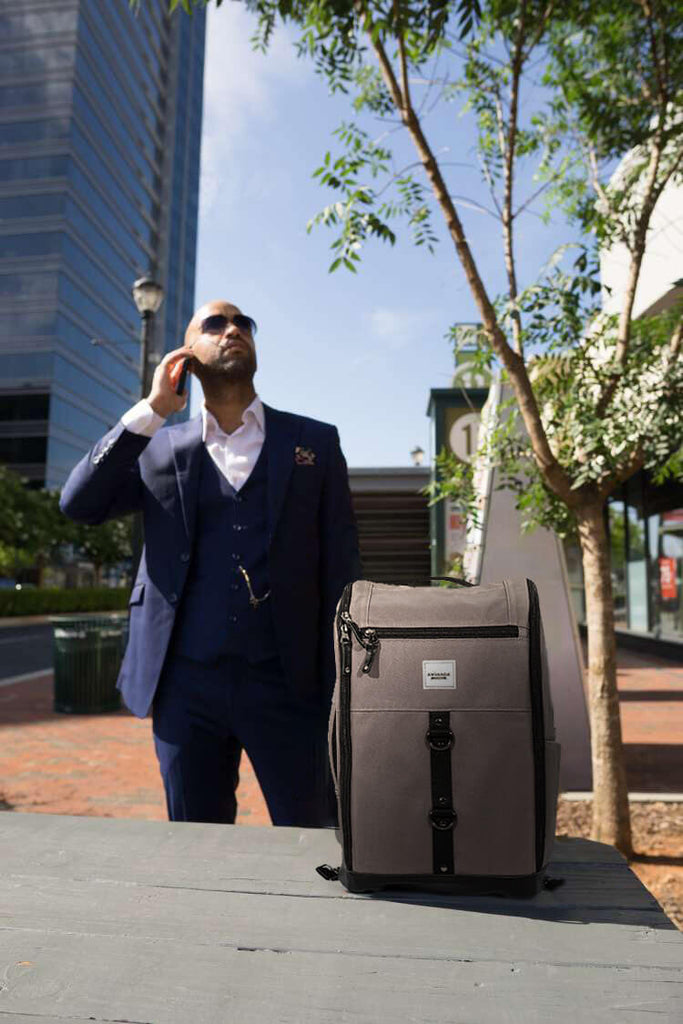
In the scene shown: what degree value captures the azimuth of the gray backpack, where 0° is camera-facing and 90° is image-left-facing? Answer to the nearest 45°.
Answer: approximately 0°

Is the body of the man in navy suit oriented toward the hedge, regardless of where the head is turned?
no

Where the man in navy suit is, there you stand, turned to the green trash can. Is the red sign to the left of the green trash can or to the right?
right

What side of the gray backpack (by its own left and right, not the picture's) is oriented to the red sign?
back

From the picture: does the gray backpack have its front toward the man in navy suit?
no

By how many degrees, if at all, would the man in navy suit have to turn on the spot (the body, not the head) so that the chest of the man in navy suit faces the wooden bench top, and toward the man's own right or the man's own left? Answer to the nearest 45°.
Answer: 0° — they already face it

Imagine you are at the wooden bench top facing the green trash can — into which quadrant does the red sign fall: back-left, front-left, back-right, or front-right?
front-right

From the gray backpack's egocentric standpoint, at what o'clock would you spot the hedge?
The hedge is roughly at 5 o'clock from the gray backpack.

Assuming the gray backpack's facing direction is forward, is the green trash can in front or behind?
behind

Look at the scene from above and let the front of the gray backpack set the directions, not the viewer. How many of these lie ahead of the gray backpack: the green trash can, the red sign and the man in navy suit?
0

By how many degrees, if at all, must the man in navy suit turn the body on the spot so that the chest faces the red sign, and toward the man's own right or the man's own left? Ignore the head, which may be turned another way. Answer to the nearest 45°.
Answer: approximately 135° to the man's own left

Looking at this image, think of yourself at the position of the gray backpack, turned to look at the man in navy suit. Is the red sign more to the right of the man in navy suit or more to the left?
right

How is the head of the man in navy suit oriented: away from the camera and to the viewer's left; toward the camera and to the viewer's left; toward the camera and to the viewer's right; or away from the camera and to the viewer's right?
toward the camera and to the viewer's right

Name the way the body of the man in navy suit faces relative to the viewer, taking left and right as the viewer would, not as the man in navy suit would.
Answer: facing the viewer

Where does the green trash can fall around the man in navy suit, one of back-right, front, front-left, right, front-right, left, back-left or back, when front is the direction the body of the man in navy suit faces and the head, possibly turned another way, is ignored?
back

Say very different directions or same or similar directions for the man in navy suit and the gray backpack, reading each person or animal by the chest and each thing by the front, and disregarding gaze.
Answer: same or similar directions

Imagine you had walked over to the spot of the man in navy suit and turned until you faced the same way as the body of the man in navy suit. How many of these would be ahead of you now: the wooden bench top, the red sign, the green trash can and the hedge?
1

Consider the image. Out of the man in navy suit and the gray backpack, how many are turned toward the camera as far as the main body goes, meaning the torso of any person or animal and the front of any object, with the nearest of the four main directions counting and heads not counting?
2

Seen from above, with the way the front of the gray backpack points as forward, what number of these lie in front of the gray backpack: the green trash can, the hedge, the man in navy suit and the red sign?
0
